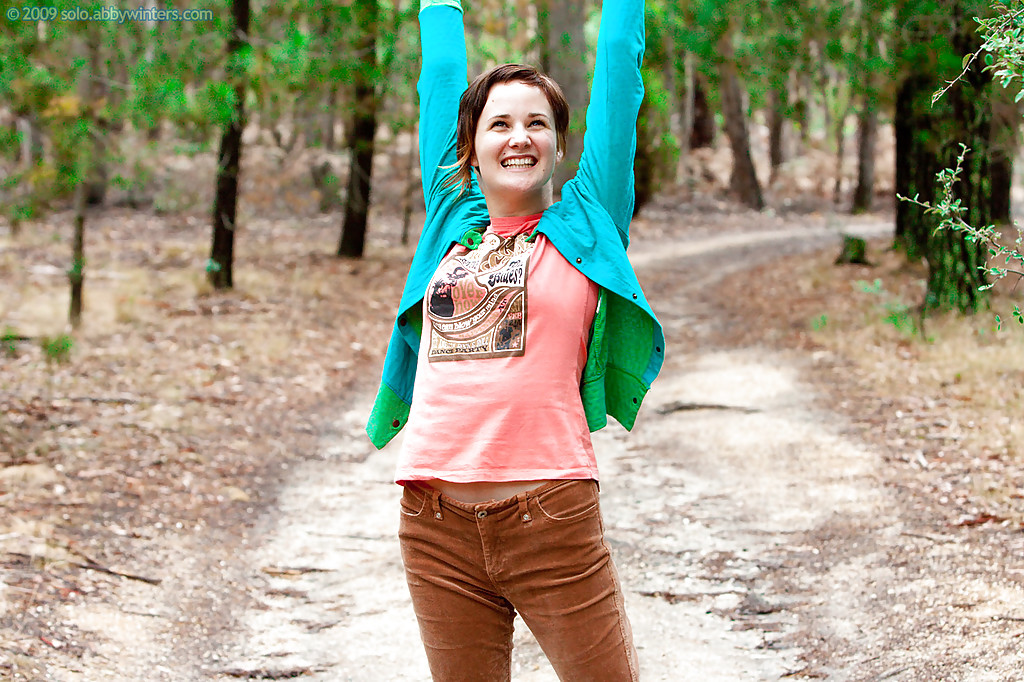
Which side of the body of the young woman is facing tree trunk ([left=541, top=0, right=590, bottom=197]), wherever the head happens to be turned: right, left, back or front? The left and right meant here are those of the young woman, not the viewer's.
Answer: back

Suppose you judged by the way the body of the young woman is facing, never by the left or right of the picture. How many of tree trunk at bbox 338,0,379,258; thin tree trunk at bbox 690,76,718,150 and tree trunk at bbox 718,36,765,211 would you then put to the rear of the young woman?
3

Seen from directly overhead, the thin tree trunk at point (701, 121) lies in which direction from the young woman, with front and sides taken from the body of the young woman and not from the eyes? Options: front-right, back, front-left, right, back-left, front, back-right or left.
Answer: back

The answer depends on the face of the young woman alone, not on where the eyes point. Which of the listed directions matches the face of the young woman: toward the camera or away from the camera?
toward the camera

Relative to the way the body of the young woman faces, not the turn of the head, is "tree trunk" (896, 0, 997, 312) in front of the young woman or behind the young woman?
behind

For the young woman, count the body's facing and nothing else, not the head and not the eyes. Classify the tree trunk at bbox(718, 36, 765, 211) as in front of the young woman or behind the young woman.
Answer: behind

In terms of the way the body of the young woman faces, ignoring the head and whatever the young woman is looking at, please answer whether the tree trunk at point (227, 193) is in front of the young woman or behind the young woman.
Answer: behind

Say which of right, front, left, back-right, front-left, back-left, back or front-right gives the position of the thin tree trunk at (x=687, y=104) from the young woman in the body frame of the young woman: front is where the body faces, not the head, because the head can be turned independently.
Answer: back

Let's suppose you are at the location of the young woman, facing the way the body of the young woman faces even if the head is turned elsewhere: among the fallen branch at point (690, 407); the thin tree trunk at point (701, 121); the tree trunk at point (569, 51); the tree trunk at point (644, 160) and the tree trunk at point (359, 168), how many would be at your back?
5

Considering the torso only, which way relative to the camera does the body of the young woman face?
toward the camera
